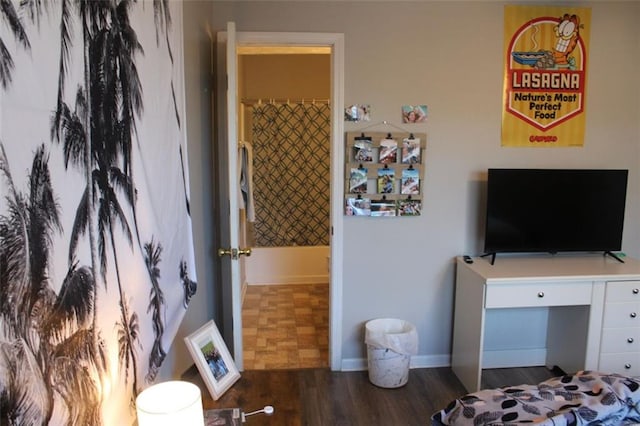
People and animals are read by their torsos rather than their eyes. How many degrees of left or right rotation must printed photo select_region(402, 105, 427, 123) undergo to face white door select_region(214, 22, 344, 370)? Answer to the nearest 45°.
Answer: approximately 90° to its right

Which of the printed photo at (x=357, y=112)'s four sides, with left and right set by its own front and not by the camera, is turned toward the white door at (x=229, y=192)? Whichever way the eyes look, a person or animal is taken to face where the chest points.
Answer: right

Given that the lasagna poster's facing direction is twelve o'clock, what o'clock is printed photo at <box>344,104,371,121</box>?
The printed photo is roughly at 2 o'clock from the lasagna poster.

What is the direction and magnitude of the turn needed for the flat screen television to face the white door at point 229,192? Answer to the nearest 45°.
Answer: approximately 45° to its right

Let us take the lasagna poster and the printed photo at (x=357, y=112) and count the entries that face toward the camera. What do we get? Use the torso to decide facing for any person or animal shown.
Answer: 2

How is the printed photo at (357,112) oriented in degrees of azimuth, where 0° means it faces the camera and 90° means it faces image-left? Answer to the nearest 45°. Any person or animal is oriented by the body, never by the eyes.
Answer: approximately 0°
